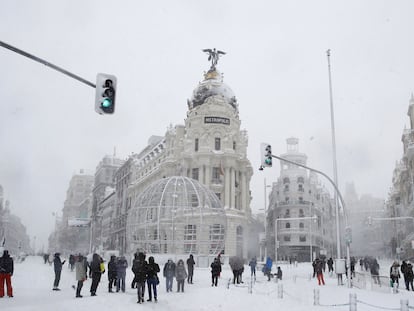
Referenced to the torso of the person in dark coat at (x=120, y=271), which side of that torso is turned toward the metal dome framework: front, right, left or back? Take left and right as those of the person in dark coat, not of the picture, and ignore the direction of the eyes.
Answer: front

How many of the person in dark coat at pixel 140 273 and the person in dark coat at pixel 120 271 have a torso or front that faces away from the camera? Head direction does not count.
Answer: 2

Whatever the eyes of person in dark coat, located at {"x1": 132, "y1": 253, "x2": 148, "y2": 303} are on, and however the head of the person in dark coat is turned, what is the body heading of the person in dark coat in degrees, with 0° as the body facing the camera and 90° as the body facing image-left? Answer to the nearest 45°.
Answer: approximately 180°

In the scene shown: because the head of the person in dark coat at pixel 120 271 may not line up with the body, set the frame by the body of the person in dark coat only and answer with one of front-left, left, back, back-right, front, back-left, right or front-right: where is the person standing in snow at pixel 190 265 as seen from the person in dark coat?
front-right

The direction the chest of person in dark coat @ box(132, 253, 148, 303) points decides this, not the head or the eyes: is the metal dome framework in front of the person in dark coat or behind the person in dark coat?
in front

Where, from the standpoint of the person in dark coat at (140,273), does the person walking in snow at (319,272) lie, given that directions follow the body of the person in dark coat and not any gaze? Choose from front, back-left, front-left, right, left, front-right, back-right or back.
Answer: front-right

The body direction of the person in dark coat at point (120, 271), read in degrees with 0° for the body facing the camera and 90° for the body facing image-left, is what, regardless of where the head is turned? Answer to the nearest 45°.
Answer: approximately 180°

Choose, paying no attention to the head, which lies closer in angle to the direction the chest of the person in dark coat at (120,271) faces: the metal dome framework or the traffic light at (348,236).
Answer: the metal dome framework
